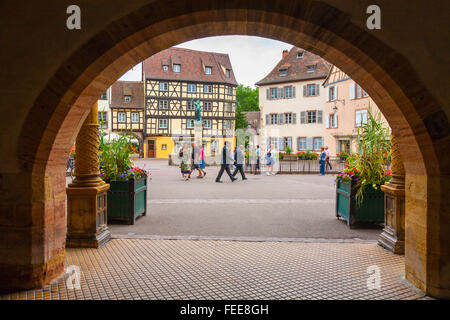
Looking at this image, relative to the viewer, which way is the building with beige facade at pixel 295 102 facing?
toward the camera

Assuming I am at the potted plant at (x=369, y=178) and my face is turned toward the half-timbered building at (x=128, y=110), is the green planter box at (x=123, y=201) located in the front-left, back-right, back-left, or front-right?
front-left

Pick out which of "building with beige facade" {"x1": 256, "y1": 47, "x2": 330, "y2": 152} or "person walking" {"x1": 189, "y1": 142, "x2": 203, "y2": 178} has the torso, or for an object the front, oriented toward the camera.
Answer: the building with beige facade

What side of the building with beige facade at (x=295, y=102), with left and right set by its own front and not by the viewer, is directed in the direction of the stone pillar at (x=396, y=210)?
front

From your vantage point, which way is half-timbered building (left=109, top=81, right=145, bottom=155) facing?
toward the camera

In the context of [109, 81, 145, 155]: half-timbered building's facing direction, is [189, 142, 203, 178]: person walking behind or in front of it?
in front

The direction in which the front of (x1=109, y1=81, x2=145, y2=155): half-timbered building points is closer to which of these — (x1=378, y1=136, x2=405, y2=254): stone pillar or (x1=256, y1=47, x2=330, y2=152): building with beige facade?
the stone pillar

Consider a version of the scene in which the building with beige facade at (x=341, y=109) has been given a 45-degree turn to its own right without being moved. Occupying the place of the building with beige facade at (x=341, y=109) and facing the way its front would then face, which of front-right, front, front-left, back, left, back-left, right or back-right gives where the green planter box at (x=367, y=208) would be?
left

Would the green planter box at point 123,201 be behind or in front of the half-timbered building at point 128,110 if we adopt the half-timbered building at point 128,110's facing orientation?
in front

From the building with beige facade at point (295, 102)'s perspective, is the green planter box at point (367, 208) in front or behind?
in front

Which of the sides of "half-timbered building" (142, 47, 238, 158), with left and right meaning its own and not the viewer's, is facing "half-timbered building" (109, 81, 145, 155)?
right

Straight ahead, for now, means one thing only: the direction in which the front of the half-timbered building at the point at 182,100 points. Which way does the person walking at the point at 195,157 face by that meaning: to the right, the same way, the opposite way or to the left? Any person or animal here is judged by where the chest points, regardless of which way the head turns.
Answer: to the right

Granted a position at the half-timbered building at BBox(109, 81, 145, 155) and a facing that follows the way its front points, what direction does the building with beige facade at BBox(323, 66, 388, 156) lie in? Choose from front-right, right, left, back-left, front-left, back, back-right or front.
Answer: front-left

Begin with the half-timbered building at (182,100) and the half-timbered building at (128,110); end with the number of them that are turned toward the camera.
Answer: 2

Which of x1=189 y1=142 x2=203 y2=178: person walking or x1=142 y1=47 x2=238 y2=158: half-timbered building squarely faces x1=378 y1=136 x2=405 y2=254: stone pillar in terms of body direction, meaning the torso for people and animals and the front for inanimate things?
the half-timbered building

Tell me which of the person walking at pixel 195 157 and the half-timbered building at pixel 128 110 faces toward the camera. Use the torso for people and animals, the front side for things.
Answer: the half-timbered building

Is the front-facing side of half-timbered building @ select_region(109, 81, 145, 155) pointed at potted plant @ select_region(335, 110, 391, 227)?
yes
